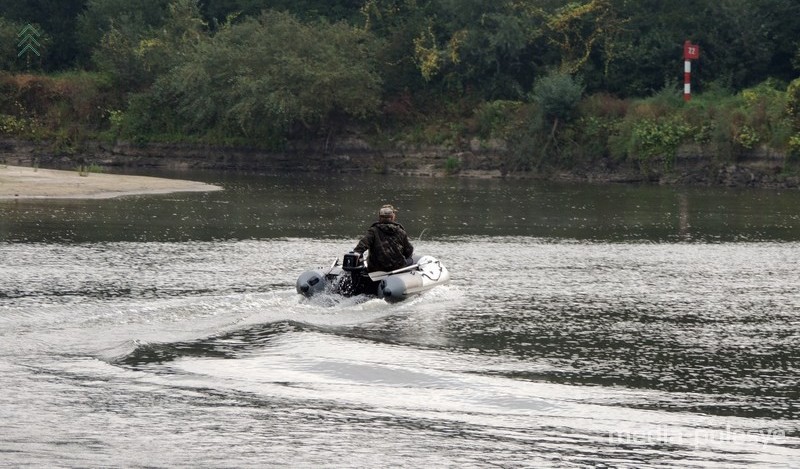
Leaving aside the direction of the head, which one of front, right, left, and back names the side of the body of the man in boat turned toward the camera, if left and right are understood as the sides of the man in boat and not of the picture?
back

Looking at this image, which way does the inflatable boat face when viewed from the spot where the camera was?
facing away from the viewer and to the right of the viewer
